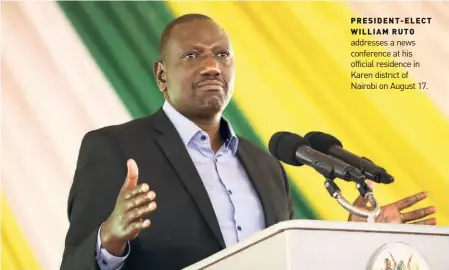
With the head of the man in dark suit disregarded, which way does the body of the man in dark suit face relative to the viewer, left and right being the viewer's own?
facing the viewer and to the right of the viewer

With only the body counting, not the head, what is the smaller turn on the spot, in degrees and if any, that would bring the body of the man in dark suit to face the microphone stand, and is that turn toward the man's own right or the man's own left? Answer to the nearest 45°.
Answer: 0° — they already face it

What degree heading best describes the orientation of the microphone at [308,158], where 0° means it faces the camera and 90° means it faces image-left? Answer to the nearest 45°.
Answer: approximately 90°

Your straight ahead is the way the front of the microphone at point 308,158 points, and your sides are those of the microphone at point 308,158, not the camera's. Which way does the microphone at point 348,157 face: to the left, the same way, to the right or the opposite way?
the same way

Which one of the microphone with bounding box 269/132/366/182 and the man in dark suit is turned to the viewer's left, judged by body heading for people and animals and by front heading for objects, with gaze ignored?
the microphone

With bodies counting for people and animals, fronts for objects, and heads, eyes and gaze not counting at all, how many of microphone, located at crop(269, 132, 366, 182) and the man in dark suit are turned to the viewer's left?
1

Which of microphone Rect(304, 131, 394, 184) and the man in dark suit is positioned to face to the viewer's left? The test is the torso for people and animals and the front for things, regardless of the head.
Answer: the microphone

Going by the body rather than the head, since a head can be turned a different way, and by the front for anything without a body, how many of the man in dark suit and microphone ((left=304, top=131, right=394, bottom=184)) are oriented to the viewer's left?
1

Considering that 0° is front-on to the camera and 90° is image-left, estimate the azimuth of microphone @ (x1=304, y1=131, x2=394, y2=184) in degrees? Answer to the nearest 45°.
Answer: approximately 90°
